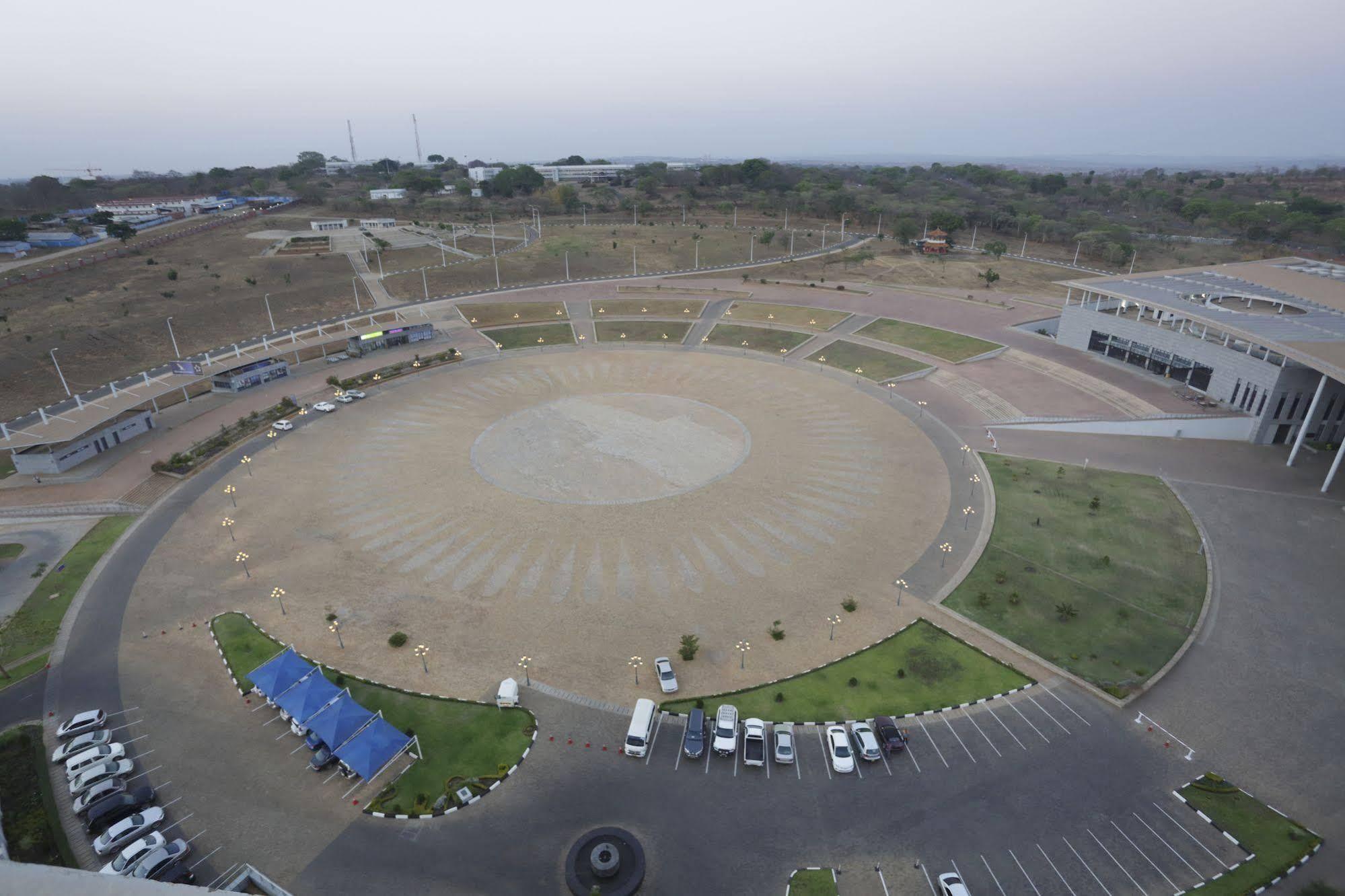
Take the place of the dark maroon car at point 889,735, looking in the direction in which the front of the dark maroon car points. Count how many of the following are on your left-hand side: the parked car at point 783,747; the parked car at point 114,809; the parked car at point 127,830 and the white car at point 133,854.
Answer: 4

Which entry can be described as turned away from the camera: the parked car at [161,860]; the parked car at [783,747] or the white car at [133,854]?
the parked car at [783,747]

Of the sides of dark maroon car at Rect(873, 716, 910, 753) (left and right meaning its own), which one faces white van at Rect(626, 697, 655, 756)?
left

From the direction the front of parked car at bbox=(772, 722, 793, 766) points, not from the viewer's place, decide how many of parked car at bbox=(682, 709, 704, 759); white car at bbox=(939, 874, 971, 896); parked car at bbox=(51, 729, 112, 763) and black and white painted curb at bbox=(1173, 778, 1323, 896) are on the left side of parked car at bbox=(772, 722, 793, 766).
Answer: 2

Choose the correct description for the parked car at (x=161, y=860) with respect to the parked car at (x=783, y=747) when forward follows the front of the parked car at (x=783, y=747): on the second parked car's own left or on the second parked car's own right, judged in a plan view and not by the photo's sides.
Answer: on the second parked car's own left

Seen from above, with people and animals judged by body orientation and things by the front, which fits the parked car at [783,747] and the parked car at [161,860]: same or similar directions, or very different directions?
very different directions

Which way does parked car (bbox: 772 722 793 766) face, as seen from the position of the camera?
facing away from the viewer

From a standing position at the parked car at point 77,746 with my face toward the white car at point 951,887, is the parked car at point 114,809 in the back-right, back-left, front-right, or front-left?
front-right

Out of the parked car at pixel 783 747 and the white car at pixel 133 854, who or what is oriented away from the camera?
the parked car

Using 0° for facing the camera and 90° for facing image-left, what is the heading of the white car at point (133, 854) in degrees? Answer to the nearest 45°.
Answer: approximately 45°
